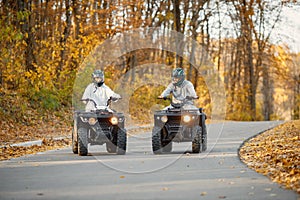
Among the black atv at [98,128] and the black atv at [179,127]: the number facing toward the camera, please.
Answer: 2

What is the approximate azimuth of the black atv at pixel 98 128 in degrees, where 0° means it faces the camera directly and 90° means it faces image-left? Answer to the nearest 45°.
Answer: approximately 0°

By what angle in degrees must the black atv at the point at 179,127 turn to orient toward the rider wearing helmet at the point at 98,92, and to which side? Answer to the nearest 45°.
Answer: approximately 90° to its right

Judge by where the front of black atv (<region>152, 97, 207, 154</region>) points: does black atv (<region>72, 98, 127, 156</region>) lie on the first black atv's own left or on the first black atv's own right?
on the first black atv's own right

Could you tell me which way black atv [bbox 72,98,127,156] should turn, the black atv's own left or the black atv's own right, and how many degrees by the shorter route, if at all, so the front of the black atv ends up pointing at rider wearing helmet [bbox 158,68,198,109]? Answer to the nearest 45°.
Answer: approximately 90° to the black atv's own left

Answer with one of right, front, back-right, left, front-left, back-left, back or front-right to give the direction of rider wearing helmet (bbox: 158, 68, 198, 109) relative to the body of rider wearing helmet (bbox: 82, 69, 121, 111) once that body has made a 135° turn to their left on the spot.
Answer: front-right
